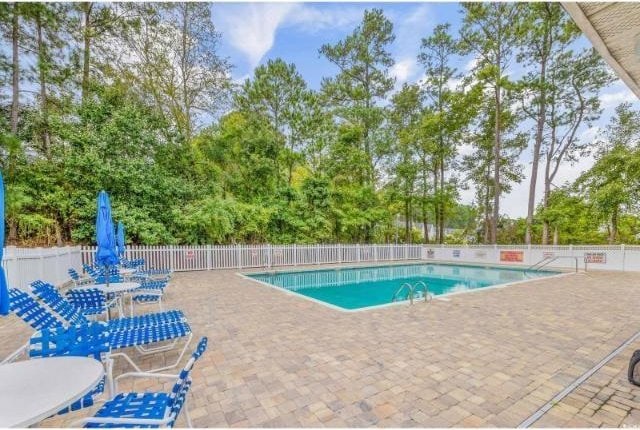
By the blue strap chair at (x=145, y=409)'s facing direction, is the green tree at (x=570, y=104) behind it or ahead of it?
behind

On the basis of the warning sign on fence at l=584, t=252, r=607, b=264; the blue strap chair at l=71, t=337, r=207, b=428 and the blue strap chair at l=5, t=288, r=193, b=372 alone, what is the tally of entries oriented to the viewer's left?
1

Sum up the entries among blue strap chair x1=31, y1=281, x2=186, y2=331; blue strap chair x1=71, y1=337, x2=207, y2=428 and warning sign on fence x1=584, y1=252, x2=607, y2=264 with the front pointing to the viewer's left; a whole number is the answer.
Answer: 1

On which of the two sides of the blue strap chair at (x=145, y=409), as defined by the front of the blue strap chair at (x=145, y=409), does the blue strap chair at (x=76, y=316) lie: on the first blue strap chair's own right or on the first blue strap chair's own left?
on the first blue strap chair's own right

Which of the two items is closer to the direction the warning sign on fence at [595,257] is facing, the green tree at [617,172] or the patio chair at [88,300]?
the patio chair

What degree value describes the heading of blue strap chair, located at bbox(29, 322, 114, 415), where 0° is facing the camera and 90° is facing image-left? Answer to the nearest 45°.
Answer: approximately 45°

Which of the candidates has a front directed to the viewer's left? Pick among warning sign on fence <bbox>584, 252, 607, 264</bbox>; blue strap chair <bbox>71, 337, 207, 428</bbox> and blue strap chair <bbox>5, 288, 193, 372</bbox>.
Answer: blue strap chair <bbox>71, 337, 207, 428</bbox>

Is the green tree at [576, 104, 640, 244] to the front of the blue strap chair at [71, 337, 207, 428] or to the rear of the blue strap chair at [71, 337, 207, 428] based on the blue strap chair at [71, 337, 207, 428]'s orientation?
to the rear

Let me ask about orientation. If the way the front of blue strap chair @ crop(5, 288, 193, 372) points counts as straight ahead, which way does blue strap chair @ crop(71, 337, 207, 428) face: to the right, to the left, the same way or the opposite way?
the opposite way

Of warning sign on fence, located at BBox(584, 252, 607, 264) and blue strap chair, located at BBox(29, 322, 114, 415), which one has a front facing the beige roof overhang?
the warning sign on fence

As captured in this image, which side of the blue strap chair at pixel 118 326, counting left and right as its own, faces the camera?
right

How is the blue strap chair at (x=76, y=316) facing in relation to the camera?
to the viewer's right

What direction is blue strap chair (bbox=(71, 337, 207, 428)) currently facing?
to the viewer's left

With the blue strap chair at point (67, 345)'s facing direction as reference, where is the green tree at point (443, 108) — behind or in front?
behind
